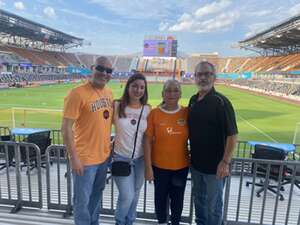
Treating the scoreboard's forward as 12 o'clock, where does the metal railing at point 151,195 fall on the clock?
The metal railing is roughly at 12 o'clock from the scoreboard.

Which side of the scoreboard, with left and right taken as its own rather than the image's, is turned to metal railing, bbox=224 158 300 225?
front

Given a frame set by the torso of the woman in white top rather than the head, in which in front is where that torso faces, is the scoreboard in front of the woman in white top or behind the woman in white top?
behind

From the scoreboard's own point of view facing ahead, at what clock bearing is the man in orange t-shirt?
The man in orange t-shirt is roughly at 12 o'clock from the scoreboard.

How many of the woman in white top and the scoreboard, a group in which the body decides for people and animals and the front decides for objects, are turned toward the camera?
2

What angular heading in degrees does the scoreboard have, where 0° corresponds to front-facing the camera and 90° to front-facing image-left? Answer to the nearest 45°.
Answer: approximately 0°

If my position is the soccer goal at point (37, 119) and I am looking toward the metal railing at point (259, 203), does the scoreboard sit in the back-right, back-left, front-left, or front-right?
back-left

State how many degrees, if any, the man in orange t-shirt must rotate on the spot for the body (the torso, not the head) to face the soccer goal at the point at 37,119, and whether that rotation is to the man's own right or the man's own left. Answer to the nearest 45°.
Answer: approximately 135° to the man's own left

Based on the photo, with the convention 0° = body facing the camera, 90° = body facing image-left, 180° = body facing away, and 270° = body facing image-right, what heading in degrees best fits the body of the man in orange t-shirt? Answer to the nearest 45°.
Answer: approximately 315°

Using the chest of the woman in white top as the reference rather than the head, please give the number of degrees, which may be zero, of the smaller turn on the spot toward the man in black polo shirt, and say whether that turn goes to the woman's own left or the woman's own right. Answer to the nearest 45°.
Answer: approximately 90° to the woman's own left
